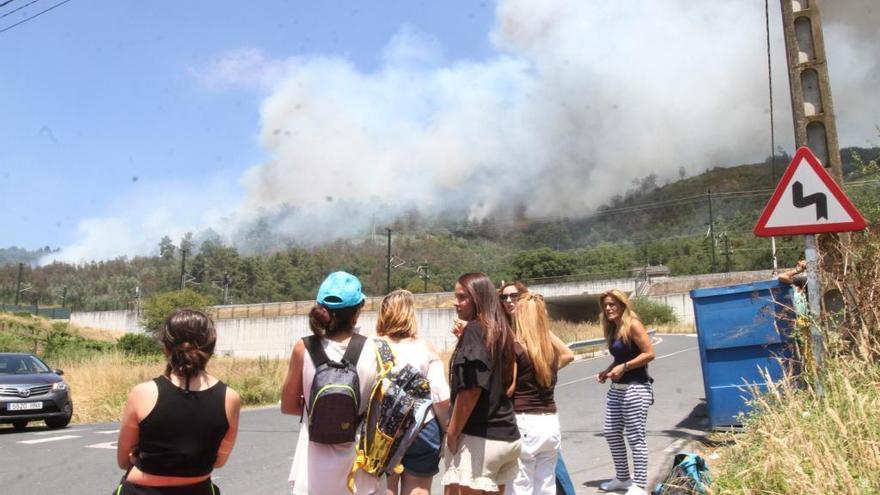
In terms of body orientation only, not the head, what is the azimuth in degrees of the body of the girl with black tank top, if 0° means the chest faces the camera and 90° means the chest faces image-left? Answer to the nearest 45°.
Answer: approximately 180°

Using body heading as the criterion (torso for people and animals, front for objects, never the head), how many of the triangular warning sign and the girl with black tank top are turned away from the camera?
1

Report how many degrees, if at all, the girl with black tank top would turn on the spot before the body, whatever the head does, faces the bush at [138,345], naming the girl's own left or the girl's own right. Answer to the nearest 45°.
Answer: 0° — they already face it

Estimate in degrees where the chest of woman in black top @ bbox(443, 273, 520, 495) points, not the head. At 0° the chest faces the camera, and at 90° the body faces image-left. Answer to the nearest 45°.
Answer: approximately 135°

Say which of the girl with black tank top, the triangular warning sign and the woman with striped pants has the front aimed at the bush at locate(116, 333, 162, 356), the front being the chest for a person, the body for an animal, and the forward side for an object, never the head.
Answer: the girl with black tank top

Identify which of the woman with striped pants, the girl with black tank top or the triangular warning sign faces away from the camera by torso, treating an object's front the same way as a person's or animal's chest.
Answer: the girl with black tank top

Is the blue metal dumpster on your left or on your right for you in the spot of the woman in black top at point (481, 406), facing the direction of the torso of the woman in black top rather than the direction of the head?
on your right

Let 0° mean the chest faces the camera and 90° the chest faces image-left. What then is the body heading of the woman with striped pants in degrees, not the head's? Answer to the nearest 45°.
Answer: approximately 45°

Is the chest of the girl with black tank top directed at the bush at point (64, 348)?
yes

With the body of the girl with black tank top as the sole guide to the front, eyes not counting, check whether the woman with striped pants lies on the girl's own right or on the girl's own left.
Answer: on the girl's own right

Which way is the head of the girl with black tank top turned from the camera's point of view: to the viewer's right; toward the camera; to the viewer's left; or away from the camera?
away from the camera
